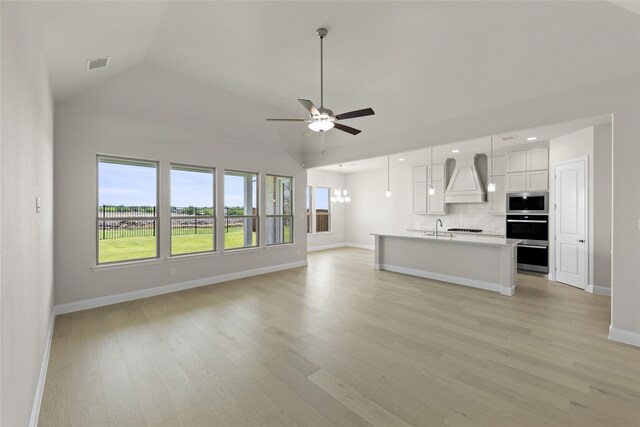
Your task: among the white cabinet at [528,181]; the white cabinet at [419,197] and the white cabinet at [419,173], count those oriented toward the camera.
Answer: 3

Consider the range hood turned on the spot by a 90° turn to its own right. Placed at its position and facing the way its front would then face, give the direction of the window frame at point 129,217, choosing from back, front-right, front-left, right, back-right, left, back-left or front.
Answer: front-left

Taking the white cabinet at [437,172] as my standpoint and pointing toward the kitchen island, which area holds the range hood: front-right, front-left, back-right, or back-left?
front-left

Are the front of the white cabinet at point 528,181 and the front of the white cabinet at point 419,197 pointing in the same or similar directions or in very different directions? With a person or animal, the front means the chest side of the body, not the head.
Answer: same or similar directions

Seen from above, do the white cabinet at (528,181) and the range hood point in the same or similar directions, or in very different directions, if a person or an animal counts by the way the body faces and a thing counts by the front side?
same or similar directions

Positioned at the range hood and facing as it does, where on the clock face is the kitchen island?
The kitchen island is roughly at 12 o'clock from the range hood.

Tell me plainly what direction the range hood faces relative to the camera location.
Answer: facing the viewer

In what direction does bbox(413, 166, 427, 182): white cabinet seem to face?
toward the camera

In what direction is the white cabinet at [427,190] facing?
toward the camera

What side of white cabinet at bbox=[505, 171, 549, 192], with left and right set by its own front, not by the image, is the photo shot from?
front

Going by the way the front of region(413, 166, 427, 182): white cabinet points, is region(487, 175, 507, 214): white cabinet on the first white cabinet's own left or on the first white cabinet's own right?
on the first white cabinet's own left

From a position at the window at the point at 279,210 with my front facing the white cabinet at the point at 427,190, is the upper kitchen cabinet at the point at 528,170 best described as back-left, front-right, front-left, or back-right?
front-right

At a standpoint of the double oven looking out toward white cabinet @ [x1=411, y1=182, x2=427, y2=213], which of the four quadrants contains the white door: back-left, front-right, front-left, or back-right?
back-left

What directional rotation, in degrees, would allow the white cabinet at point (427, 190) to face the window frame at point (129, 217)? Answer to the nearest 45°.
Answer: approximately 45° to its right
